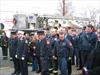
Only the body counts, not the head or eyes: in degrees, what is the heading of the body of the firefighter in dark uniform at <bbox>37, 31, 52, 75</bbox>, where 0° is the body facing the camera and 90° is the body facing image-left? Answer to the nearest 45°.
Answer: approximately 45°

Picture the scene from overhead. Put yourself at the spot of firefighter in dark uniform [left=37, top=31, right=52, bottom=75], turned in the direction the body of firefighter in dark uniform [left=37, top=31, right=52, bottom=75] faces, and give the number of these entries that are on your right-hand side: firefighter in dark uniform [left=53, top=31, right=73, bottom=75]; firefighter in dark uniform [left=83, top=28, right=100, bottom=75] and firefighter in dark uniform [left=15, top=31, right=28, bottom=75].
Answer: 1

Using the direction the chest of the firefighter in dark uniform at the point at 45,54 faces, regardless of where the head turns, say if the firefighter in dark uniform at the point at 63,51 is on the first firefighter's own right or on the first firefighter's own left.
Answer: on the first firefighter's own left

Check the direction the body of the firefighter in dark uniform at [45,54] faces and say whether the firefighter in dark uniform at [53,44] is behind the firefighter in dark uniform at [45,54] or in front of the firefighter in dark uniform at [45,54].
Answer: behind

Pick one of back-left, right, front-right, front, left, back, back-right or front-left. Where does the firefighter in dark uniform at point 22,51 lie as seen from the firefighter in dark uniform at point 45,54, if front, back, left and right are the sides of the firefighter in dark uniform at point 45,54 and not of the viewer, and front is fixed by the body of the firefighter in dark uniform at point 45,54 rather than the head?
right

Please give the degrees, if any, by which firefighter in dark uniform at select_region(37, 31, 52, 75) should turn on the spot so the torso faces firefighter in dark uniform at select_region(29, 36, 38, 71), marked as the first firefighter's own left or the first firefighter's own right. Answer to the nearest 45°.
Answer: approximately 135° to the first firefighter's own right
